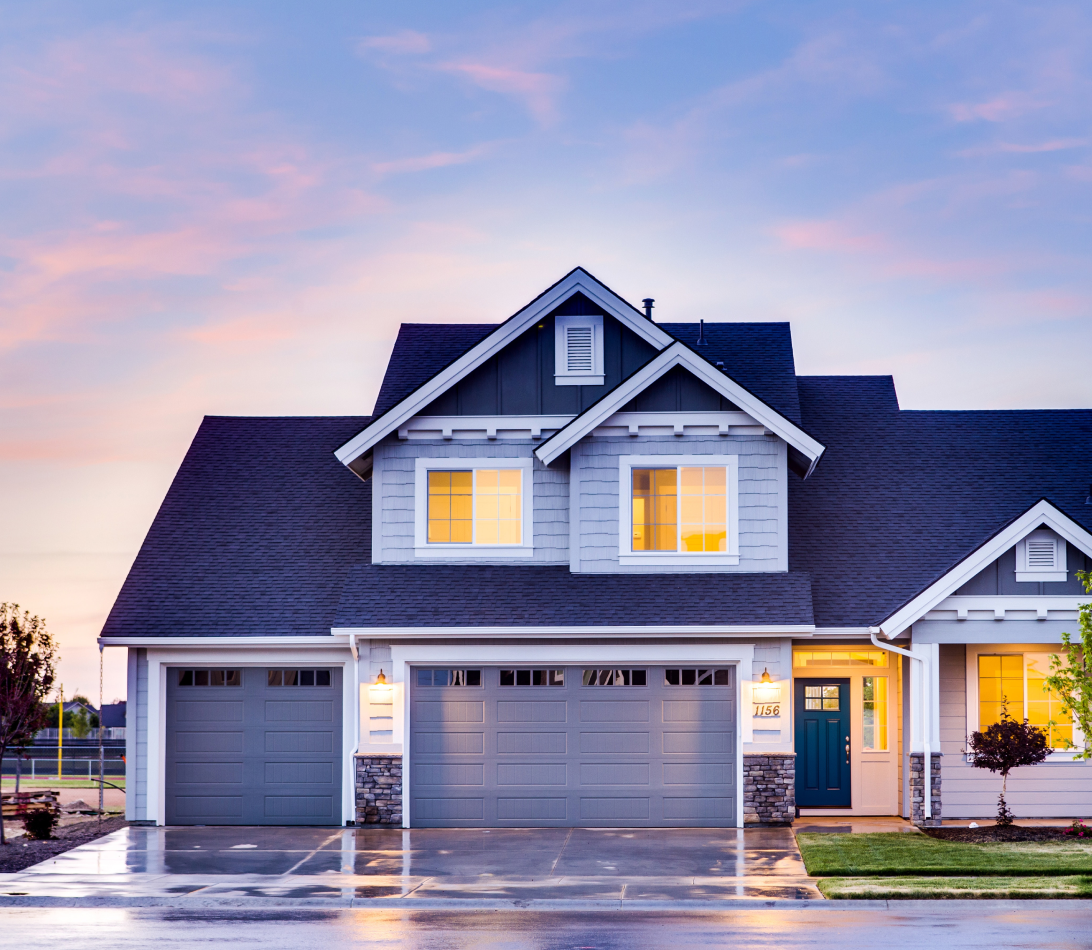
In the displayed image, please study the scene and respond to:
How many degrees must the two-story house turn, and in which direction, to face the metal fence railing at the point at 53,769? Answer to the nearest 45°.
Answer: approximately 135° to its right

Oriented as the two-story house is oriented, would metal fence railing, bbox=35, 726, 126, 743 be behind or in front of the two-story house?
behind

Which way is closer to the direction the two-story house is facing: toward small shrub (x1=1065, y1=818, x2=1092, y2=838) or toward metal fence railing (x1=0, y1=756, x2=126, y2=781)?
the small shrub

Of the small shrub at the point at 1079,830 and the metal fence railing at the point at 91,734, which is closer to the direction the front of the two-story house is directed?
the small shrub

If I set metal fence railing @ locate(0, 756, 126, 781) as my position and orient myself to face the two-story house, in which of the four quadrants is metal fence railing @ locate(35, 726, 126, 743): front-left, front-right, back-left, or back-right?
back-left

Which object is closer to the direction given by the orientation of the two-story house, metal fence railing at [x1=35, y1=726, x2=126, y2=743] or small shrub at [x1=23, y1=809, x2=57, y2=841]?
the small shrub

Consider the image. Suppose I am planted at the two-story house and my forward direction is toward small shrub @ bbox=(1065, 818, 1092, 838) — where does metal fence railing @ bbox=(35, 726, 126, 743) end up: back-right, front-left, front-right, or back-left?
back-left

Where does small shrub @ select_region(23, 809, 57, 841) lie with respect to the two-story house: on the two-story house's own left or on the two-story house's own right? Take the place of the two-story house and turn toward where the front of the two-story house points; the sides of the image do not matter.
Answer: on the two-story house's own right

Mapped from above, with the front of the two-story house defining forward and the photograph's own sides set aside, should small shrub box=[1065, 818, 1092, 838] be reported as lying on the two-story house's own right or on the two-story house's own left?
on the two-story house's own left

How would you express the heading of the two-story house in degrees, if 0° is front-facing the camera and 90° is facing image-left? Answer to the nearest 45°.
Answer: approximately 0°
